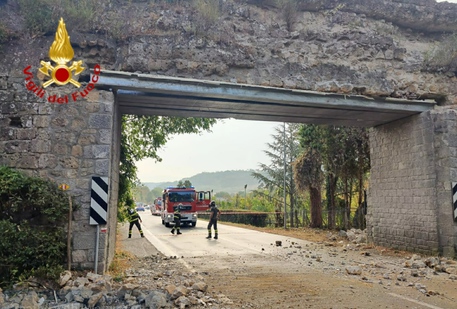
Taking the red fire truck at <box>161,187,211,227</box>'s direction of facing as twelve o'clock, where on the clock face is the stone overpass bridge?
The stone overpass bridge is roughly at 12 o'clock from the red fire truck.

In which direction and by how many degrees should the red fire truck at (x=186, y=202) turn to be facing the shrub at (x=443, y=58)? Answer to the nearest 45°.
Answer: approximately 45° to its left

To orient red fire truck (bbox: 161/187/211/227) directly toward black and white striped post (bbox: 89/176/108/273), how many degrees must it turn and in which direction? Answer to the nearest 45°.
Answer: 0° — it already faces it

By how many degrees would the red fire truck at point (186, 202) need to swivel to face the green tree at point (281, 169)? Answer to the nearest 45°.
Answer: approximately 135° to its left

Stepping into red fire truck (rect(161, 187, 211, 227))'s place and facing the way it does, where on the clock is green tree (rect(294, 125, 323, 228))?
The green tree is roughly at 10 o'clock from the red fire truck.

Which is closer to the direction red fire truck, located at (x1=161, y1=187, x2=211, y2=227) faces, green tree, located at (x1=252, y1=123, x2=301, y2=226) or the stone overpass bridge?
the stone overpass bridge

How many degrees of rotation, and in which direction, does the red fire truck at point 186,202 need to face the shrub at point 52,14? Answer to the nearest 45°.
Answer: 0° — it already faces it

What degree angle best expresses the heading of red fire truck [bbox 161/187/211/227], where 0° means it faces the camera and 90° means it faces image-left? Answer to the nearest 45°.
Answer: approximately 0°
